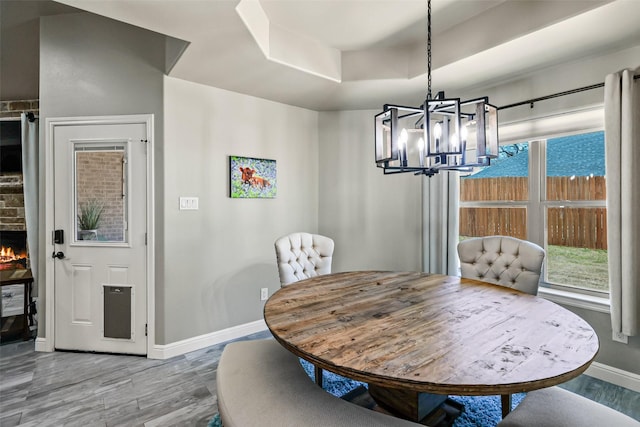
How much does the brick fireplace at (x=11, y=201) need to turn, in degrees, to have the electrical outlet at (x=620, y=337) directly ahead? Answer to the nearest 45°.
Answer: approximately 45° to its left

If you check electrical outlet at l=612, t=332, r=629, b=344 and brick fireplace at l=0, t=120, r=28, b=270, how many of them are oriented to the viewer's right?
0

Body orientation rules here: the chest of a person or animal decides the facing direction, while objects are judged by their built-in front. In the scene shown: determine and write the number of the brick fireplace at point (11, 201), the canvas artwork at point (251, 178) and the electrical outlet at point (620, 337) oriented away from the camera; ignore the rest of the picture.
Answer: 0

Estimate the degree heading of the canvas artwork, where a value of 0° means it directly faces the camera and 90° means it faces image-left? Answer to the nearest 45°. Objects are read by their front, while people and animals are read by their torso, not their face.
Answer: approximately 315°

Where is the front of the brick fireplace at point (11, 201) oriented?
toward the camera

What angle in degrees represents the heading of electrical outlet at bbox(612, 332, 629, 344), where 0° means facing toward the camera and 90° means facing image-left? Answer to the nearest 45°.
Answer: approximately 45°

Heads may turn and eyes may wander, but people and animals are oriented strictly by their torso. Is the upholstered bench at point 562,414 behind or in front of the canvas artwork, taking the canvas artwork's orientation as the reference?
in front

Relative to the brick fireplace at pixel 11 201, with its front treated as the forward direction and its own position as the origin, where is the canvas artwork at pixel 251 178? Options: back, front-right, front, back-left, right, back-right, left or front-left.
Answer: front-left

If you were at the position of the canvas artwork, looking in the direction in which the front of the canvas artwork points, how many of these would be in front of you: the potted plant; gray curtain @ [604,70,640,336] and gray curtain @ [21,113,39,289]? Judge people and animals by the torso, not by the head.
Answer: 1
